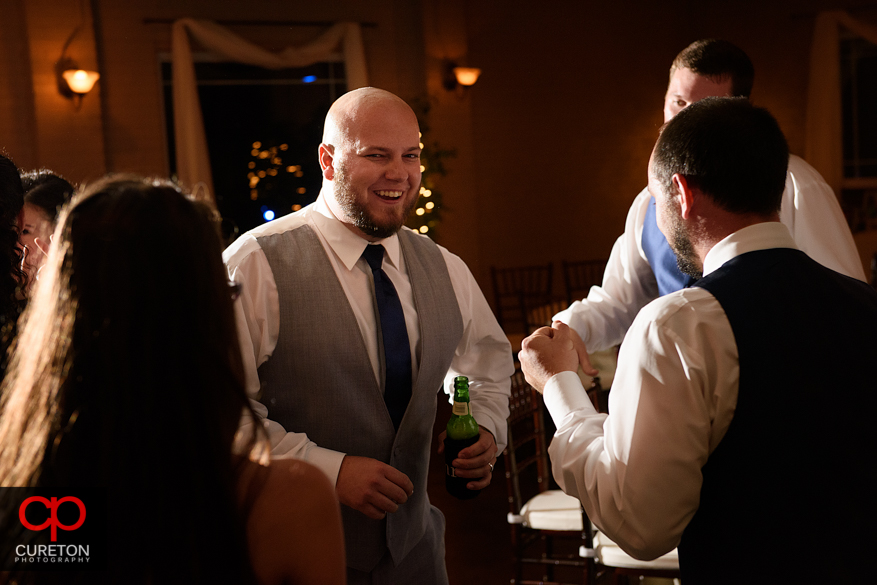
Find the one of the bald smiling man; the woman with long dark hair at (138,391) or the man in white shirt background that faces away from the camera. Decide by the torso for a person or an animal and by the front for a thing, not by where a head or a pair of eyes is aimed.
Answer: the woman with long dark hair

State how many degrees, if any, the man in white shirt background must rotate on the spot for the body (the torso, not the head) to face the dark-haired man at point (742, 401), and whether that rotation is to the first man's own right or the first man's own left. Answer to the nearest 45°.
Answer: approximately 45° to the first man's own left

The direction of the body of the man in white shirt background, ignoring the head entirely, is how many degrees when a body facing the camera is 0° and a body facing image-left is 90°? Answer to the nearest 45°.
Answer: approximately 45°

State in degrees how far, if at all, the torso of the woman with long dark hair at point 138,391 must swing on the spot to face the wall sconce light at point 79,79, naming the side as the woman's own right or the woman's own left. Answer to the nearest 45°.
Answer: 0° — they already face it

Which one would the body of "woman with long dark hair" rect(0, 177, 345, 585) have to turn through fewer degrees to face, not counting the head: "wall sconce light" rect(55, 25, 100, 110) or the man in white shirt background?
the wall sconce light

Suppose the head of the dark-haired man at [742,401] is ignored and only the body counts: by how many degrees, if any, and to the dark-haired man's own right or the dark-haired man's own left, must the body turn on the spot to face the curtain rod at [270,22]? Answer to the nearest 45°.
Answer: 0° — they already face it

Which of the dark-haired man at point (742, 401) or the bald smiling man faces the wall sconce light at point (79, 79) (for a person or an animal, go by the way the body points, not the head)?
the dark-haired man

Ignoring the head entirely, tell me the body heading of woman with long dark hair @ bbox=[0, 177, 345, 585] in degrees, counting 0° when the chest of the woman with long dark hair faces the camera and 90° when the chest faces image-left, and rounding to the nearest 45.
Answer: approximately 180°

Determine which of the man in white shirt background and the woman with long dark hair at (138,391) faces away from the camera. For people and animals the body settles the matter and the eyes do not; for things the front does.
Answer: the woman with long dark hair

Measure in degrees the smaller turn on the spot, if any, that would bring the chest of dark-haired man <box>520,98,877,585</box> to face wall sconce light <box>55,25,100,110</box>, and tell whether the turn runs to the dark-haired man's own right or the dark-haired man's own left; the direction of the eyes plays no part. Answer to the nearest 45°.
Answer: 0° — they already face it

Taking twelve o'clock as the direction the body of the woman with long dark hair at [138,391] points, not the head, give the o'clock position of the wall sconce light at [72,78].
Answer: The wall sconce light is roughly at 12 o'clock from the woman with long dark hair.

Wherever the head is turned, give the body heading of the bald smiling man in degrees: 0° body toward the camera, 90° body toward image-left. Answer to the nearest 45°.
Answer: approximately 315°
